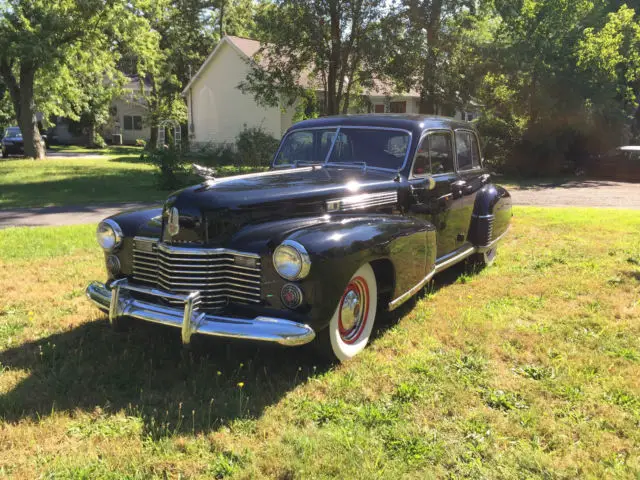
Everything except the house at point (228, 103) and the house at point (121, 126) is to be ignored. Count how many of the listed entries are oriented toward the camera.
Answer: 2

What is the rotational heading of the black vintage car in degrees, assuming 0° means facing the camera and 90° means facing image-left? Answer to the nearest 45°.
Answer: approximately 45°

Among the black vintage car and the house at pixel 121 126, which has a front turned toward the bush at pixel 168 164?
the house

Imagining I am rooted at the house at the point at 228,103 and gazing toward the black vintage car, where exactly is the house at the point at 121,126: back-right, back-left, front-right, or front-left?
back-right

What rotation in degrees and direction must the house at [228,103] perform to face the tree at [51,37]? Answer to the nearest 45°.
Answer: approximately 45° to its right
